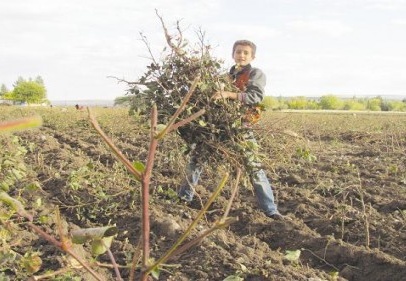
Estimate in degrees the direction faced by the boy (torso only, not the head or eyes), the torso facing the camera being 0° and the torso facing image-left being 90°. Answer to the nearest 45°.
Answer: approximately 45°
